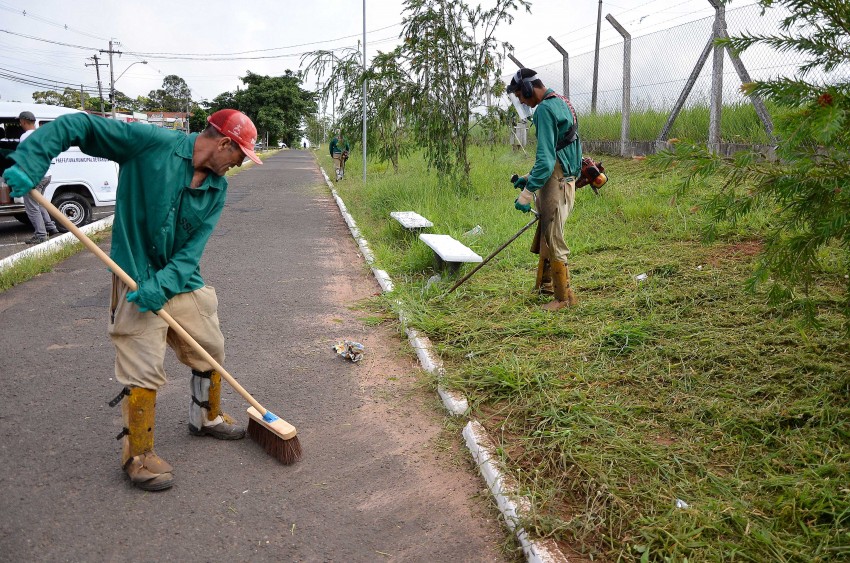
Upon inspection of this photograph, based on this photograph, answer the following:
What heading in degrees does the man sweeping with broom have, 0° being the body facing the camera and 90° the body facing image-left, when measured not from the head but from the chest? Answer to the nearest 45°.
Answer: approximately 315°

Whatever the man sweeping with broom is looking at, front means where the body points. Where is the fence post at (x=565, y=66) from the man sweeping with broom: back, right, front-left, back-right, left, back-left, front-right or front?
left

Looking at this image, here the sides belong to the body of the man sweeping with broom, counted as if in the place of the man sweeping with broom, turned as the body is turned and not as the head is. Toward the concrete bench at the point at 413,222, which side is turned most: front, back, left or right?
left

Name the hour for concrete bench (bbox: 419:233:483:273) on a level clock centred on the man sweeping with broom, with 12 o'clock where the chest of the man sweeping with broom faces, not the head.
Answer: The concrete bench is roughly at 9 o'clock from the man sweeping with broom.

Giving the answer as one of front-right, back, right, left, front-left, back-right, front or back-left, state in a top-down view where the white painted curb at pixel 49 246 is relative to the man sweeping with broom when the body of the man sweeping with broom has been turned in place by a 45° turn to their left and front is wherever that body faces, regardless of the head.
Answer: left

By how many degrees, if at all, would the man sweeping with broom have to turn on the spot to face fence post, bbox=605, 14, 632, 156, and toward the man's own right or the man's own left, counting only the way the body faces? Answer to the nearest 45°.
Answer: approximately 90° to the man's own left

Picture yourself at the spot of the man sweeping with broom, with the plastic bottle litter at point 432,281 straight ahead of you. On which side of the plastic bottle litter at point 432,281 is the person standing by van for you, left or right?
left

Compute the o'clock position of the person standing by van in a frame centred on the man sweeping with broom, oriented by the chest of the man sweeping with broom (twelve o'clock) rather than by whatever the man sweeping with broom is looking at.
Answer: The person standing by van is roughly at 7 o'clock from the man sweeping with broom.

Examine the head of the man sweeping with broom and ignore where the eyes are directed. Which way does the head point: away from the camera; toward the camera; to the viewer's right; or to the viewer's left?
to the viewer's right

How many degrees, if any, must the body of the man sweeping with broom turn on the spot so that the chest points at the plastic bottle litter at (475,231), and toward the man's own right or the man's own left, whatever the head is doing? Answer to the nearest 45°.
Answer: approximately 90° to the man's own left

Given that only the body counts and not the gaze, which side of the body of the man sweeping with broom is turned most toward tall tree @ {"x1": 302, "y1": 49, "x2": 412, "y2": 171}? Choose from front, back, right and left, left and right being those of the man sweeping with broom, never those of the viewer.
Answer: left
